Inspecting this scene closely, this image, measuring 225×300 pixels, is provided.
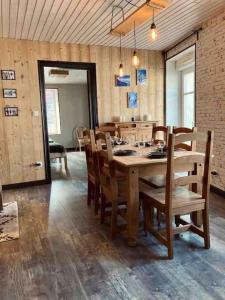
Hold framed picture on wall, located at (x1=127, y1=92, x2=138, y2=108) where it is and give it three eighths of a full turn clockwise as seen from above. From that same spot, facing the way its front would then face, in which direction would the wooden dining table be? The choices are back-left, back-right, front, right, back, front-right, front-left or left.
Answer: back-left

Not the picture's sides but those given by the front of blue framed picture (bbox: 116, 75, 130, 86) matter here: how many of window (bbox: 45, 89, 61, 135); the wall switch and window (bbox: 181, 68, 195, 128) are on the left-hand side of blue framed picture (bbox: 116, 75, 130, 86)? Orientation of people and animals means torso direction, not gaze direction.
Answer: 1

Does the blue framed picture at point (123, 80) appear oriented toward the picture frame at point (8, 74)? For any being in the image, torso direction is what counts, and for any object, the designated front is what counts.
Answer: no

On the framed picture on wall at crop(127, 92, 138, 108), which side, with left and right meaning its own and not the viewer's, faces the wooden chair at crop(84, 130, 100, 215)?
front

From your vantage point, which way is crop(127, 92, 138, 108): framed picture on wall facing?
toward the camera

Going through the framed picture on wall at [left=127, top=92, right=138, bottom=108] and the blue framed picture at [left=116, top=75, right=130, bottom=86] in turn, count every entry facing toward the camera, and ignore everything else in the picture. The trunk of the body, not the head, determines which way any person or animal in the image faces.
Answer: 2

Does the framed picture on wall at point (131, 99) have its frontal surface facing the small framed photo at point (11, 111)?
no

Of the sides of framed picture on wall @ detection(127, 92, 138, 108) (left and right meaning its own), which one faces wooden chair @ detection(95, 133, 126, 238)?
front

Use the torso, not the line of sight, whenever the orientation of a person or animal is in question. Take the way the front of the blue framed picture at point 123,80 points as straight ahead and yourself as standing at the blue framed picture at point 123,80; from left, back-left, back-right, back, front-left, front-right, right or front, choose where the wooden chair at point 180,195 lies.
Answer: front

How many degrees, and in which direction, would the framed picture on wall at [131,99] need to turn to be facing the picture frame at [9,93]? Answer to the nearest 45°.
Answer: approximately 45° to its right

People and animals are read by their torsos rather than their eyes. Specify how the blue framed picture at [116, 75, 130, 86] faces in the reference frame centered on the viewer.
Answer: facing the viewer

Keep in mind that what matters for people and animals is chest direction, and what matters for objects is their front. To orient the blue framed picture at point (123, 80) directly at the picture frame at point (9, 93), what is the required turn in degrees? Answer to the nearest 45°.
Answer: approximately 45° to its right

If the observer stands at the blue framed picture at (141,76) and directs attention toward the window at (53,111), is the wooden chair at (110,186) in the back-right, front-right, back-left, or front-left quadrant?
back-left

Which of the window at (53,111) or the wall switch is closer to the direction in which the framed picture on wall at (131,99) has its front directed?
the wall switch

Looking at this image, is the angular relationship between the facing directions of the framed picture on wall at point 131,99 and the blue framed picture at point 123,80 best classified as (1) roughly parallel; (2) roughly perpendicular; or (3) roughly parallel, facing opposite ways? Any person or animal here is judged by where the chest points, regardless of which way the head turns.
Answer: roughly parallel

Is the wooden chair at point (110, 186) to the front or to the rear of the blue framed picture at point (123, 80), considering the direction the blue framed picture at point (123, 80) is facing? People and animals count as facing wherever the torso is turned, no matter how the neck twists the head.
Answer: to the front

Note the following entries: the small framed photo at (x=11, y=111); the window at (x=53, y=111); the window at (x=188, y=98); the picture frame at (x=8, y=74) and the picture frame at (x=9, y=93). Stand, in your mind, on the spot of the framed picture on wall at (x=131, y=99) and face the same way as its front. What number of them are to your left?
1
